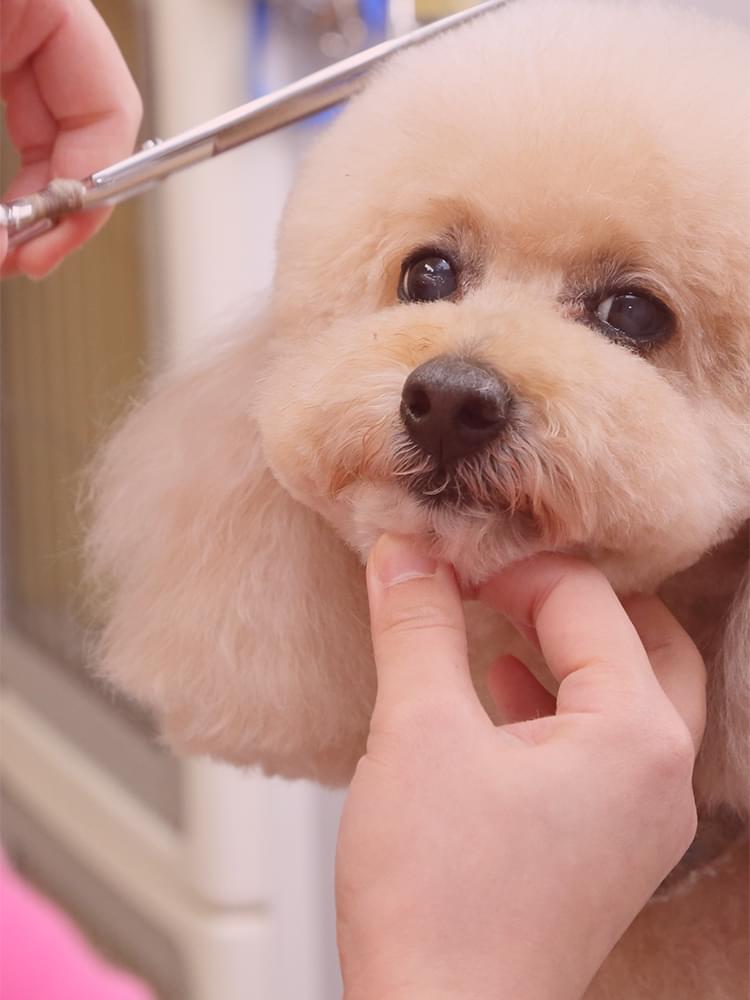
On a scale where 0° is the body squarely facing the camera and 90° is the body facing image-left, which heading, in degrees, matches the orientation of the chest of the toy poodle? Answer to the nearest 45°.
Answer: approximately 0°
